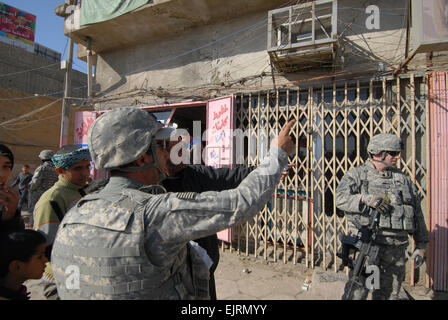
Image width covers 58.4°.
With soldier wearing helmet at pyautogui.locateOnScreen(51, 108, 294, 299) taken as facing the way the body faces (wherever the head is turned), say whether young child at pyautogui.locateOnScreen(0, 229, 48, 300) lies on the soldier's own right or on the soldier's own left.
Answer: on the soldier's own left

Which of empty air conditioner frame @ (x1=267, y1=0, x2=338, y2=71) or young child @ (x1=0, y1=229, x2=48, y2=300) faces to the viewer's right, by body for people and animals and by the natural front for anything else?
the young child

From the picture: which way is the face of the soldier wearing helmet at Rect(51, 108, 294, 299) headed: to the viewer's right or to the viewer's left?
to the viewer's right

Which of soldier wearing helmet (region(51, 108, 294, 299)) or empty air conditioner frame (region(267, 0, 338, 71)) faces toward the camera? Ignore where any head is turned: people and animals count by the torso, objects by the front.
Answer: the empty air conditioner frame

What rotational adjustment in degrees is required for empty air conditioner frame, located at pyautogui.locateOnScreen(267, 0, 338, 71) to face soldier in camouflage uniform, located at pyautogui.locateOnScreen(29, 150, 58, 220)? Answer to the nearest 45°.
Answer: approximately 90° to its right

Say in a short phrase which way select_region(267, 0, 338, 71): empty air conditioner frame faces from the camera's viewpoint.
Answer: facing the viewer

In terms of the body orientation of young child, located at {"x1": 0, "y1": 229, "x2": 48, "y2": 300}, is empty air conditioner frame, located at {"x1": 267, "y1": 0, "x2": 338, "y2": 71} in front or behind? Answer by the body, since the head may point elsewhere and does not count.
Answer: in front

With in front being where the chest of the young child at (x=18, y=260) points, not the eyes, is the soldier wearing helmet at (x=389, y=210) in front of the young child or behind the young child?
in front

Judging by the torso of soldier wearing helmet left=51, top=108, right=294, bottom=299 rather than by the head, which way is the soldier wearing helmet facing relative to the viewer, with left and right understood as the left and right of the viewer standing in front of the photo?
facing away from the viewer and to the right of the viewer

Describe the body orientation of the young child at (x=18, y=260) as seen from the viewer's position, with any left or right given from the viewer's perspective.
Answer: facing to the right of the viewer
